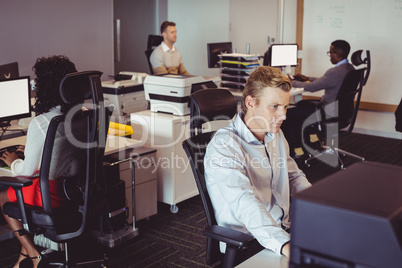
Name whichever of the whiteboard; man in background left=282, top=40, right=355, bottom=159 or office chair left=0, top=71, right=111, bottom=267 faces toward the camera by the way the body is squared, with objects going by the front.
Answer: the whiteboard

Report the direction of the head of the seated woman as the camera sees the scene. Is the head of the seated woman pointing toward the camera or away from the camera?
away from the camera

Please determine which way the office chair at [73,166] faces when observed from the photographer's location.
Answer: facing away from the viewer and to the left of the viewer

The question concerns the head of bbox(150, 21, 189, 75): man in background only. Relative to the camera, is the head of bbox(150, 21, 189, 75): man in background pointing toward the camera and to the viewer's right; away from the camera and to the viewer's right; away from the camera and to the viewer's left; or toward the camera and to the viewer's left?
toward the camera and to the viewer's right

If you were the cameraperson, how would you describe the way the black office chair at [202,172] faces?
facing the viewer and to the right of the viewer

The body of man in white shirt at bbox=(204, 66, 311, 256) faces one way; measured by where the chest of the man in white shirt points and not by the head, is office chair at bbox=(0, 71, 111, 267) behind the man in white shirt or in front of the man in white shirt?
behind

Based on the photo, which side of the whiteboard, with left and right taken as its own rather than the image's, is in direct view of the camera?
front

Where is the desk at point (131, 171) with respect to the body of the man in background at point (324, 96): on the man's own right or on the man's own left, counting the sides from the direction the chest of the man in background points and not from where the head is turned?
on the man's own left

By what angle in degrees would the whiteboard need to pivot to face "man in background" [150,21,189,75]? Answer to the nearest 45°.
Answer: approximately 90° to its right

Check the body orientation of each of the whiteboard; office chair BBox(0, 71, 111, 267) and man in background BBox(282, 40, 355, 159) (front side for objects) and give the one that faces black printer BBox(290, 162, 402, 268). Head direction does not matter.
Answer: the whiteboard

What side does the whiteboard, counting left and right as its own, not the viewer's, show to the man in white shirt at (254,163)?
front

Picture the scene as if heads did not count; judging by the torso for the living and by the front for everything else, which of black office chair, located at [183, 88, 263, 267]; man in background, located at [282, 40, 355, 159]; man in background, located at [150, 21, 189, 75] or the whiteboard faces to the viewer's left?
man in background, located at [282, 40, 355, 159]

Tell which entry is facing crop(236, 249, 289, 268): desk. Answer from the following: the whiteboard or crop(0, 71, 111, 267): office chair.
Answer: the whiteboard

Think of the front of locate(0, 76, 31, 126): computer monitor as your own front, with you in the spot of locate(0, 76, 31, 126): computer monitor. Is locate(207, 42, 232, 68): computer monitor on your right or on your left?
on your left

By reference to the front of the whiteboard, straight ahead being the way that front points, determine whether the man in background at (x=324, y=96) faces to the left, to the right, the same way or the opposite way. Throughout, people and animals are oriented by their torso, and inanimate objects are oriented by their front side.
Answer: to the right

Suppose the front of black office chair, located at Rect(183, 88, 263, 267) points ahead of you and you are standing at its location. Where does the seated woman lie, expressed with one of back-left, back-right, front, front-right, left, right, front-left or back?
back
